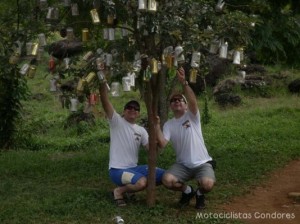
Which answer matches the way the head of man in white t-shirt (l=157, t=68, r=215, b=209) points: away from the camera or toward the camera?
toward the camera

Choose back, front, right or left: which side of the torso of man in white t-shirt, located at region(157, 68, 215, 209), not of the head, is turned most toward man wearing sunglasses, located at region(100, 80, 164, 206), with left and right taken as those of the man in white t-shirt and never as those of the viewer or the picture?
right

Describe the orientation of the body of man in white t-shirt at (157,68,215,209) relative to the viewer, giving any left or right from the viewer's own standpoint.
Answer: facing the viewer
